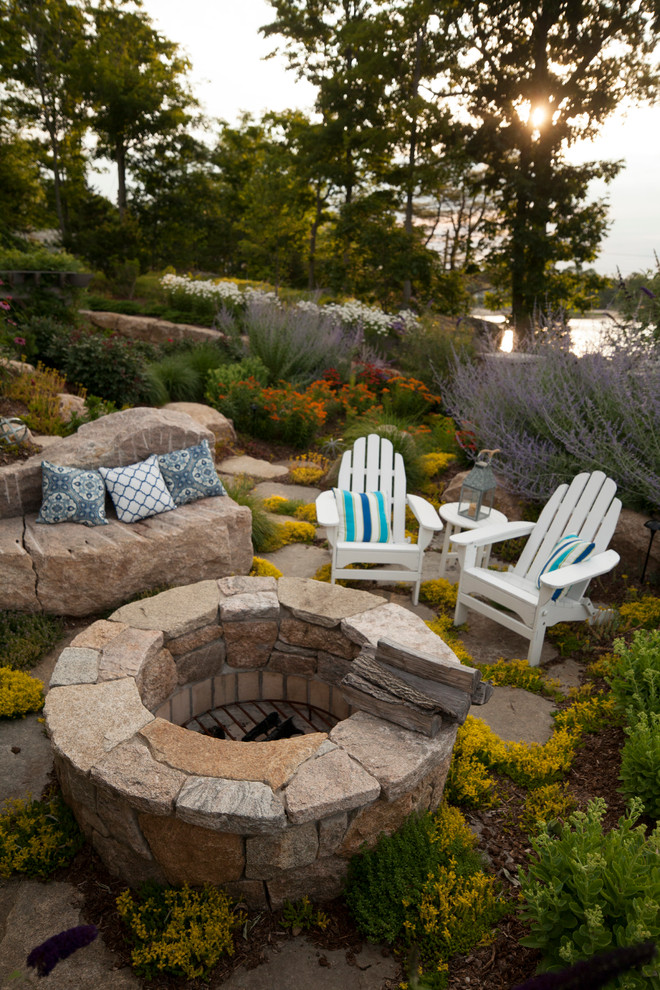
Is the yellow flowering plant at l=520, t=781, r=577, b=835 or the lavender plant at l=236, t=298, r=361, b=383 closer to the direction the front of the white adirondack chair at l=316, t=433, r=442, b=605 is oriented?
the yellow flowering plant

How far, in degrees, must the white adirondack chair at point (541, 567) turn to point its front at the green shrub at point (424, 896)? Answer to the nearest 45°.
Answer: approximately 45° to its left

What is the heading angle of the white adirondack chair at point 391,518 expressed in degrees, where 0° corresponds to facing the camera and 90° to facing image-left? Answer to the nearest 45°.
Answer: approximately 0°

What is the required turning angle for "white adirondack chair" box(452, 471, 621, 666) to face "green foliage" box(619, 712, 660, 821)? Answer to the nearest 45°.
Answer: approximately 45° to its left

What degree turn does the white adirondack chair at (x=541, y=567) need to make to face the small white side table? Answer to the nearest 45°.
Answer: approximately 90° to its right

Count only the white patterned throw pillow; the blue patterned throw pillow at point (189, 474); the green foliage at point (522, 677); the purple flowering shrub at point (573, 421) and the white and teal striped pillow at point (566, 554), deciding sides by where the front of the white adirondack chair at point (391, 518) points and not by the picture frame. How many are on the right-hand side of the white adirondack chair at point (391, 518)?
2

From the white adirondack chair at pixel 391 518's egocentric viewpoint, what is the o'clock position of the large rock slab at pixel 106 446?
The large rock slab is roughly at 3 o'clock from the white adirondack chair.

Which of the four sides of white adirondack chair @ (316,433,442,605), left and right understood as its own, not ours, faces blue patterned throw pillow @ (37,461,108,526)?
right

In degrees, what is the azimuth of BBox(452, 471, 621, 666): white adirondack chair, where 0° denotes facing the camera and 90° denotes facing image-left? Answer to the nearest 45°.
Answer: approximately 45°

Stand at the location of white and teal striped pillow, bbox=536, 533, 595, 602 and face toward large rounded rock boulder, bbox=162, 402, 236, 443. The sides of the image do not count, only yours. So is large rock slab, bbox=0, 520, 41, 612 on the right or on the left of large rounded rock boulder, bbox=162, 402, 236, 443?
left

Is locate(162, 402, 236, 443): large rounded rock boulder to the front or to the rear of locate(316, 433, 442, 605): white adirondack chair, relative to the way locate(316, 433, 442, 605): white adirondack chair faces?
to the rear
